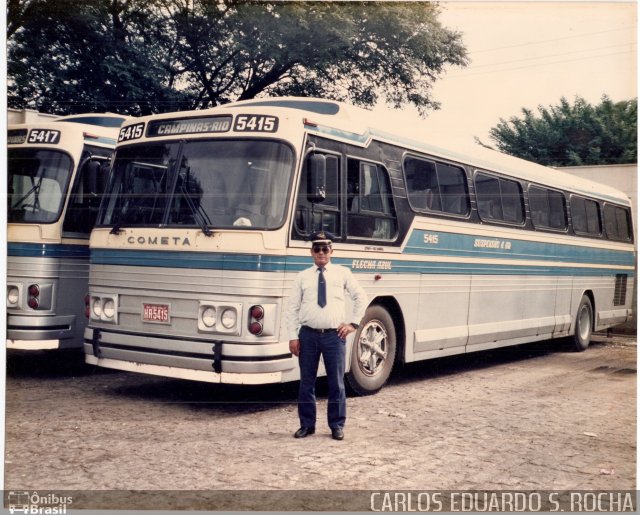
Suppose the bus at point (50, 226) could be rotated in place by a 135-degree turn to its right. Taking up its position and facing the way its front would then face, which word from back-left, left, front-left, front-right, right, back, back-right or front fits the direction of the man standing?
back-right

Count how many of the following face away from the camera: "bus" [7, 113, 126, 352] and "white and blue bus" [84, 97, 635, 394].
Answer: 0

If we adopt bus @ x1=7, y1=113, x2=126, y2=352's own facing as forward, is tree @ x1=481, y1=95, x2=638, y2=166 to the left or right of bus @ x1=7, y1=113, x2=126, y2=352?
on its left

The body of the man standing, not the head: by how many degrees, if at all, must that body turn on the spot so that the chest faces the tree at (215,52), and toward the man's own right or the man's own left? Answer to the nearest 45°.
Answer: approximately 135° to the man's own right

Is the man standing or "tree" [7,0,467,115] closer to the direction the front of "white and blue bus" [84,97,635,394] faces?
the man standing

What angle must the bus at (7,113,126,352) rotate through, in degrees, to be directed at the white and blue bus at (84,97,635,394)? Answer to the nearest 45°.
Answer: approximately 90° to its left

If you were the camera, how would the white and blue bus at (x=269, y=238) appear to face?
facing the viewer and to the left of the viewer

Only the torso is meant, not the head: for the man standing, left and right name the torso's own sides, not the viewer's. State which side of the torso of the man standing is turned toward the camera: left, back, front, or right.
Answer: front

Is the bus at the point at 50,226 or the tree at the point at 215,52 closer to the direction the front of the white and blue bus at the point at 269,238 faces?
the bus
